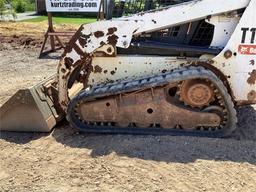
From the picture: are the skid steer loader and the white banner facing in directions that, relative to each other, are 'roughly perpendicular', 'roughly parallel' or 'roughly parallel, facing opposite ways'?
roughly perpendicular

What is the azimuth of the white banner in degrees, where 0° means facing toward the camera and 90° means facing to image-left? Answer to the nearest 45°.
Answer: approximately 0°

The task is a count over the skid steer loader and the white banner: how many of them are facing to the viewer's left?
1

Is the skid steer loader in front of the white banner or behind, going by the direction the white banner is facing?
in front

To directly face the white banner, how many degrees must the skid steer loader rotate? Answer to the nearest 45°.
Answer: approximately 90° to its right

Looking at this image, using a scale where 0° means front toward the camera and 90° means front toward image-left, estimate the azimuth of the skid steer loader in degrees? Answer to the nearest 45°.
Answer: approximately 90°
